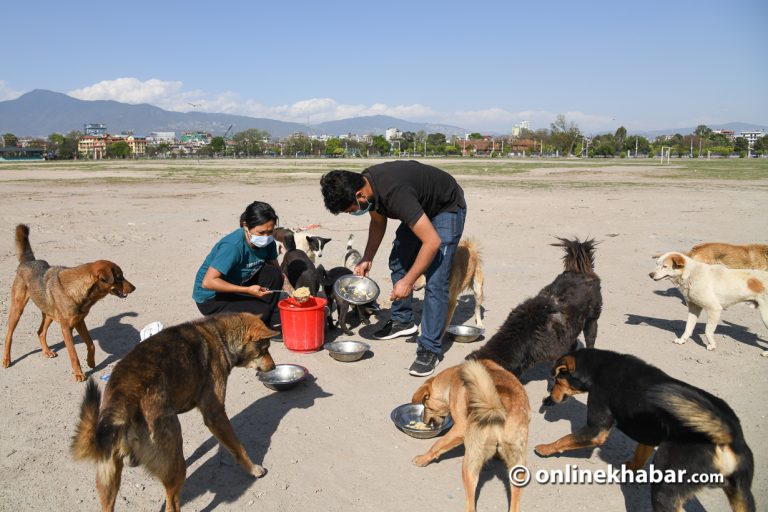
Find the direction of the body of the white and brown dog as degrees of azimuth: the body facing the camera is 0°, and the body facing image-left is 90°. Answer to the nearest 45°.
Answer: approximately 90°

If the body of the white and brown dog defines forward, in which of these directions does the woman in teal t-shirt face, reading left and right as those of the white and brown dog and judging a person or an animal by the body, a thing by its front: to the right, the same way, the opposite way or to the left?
the opposite way

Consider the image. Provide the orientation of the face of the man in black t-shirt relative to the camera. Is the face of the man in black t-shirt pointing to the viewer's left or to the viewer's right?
to the viewer's left

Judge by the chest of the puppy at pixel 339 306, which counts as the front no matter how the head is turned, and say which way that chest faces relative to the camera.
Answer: to the viewer's right

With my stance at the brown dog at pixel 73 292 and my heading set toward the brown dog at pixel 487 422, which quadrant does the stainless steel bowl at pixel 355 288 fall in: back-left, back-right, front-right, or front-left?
front-left

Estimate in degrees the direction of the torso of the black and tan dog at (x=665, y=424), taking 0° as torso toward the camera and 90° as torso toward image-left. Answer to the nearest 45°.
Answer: approximately 135°

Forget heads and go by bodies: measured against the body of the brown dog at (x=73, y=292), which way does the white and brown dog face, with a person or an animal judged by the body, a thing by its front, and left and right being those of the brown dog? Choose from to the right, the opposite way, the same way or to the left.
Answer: the opposite way

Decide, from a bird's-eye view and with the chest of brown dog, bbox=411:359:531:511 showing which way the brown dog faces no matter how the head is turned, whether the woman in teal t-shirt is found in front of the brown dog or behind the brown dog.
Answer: in front

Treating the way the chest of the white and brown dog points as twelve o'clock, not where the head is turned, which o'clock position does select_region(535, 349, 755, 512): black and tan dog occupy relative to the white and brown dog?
The black and tan dog is roughly at 9 o'clock from the white and brown dog.

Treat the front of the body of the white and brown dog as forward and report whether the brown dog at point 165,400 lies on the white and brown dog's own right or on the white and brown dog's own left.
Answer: on the white and brown dog's own left
